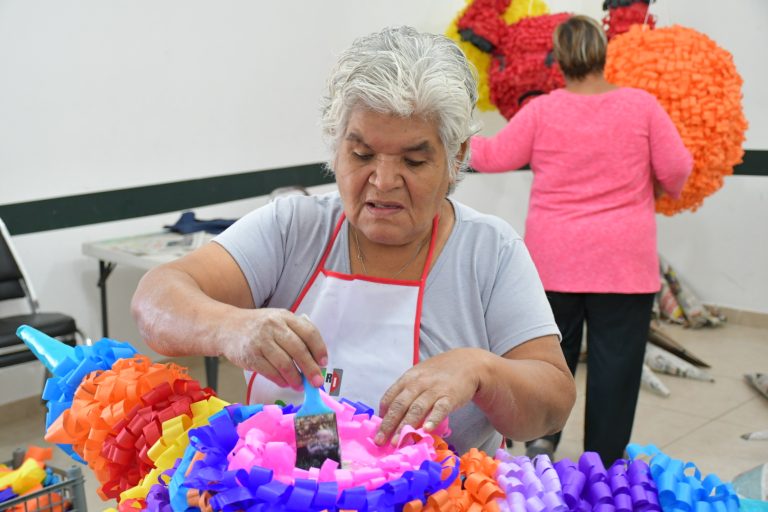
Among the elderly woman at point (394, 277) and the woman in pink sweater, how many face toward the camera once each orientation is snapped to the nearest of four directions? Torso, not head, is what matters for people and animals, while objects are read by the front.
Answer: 1

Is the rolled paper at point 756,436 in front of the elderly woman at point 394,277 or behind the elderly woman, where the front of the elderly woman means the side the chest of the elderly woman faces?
behind

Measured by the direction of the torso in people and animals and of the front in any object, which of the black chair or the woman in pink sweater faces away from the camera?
the woman in pink sweater

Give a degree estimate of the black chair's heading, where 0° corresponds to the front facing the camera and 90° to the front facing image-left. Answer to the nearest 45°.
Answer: approximately 315°

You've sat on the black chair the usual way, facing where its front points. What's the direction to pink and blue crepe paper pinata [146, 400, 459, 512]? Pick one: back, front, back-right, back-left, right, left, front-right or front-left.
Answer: front-right

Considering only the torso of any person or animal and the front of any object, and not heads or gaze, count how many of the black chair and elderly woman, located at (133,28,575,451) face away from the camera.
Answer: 0

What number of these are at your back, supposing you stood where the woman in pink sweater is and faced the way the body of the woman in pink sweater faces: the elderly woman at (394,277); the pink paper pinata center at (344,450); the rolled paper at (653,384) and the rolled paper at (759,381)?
2

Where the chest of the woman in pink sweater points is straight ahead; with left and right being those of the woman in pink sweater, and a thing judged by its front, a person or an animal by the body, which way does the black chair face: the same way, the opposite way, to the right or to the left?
to the right

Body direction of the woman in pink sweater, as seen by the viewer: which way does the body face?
away from the camera

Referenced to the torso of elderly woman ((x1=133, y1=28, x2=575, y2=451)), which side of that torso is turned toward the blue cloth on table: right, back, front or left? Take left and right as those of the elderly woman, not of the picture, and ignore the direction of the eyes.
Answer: back

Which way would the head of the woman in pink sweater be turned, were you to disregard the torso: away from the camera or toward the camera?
away from the camera

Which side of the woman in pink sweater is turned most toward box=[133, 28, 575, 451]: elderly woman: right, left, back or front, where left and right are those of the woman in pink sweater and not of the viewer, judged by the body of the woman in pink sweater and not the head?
back

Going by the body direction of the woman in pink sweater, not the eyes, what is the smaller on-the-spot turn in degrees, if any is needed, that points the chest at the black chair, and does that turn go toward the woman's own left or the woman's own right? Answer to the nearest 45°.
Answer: approximately 90° to the woman's own left

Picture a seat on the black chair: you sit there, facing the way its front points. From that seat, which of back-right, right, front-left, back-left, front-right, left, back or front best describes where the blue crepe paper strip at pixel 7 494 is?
front-right
